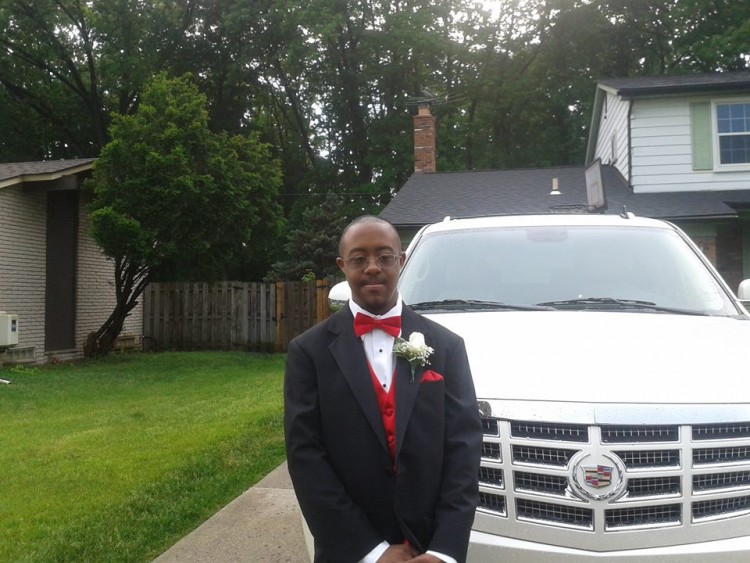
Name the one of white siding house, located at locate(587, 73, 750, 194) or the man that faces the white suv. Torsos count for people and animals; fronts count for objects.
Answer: the white siding house

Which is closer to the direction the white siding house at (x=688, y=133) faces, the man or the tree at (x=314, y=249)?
the man

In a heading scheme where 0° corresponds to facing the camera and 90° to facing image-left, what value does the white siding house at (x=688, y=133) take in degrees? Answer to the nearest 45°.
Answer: approximately 0°

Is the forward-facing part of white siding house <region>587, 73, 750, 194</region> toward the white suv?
yes

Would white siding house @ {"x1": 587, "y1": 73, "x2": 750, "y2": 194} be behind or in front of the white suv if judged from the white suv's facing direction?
behind

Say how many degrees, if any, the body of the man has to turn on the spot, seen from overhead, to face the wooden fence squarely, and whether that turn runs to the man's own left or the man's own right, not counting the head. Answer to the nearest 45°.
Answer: approximately 180°

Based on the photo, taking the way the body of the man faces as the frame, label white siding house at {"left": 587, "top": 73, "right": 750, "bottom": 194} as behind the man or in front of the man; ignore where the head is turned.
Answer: behind

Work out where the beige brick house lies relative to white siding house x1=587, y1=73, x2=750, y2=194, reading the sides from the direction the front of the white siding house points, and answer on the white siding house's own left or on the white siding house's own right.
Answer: on the white siding house's own right
